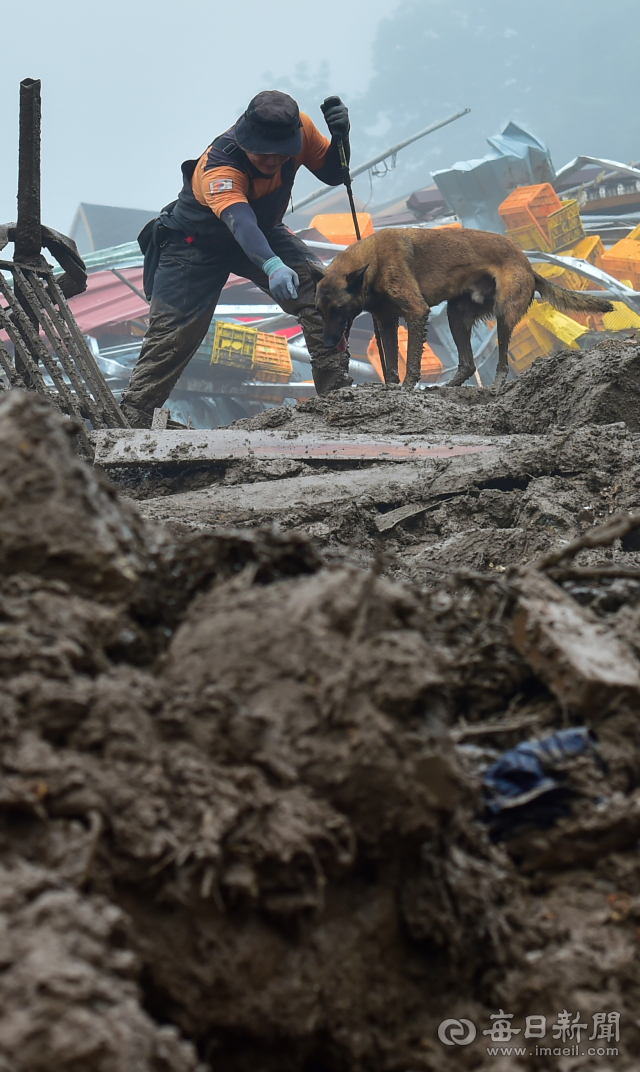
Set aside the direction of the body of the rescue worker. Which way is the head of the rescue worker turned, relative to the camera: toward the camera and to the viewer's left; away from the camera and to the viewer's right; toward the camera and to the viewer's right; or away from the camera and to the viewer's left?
toward the camera and to the viewer's right

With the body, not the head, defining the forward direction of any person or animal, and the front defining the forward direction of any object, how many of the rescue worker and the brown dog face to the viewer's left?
1

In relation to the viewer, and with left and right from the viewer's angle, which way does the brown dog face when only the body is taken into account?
facing to the left of the viewer

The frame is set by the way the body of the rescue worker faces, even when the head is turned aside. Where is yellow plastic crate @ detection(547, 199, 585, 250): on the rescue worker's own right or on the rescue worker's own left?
on the rescue worker's own left

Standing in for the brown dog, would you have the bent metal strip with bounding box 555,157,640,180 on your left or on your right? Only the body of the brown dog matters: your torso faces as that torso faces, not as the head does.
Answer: on your right

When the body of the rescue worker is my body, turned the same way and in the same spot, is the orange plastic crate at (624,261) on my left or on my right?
on my left

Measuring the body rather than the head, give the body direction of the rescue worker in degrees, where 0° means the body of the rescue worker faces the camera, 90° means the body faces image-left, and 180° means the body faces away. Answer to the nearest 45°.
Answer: approximately 315°

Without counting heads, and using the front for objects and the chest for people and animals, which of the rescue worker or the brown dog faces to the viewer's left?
the brown dog

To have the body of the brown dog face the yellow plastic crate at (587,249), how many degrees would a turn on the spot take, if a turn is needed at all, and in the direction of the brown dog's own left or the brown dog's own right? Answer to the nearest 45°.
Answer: approximately 90° to the brown dog's own right

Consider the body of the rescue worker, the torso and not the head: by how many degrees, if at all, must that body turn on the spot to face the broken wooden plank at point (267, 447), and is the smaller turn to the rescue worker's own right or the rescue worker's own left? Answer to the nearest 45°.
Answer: approximately 45° to the rescue worker's own right

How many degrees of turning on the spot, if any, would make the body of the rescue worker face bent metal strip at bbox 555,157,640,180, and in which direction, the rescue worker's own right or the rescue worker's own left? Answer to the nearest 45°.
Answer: approximately 90° to the rescue worker's own left

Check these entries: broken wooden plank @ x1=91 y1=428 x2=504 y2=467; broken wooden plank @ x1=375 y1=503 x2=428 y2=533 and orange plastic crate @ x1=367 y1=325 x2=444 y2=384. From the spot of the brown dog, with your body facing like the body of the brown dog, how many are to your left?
2
